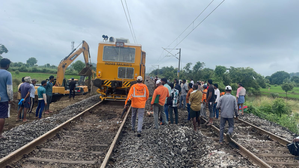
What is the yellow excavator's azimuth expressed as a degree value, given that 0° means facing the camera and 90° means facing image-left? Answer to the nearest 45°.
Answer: approximately 270°

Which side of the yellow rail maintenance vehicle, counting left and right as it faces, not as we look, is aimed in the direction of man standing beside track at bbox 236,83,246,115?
left

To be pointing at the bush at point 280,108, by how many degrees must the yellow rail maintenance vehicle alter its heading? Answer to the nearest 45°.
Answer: approximately 90° to its left

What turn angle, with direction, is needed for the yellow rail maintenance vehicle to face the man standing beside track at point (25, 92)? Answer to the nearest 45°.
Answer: approximately 45° to its right

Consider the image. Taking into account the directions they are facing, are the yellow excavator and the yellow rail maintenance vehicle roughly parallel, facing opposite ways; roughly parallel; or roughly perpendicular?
roughly perpendicular

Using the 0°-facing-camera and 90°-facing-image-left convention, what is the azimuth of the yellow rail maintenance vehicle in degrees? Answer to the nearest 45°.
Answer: approximately 0°

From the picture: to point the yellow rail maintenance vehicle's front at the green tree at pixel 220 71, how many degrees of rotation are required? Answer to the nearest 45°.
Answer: approximately 135° to its left
